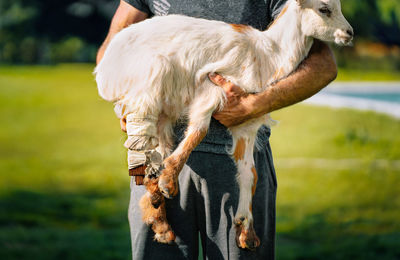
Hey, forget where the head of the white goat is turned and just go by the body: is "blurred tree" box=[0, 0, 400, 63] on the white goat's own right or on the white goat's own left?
on the white goat's own left

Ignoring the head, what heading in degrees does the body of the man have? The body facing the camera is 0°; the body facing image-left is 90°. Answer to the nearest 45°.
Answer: approximately 0°

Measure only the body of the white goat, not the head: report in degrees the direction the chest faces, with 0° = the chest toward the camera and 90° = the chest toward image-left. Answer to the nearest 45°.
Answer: approximately 270°

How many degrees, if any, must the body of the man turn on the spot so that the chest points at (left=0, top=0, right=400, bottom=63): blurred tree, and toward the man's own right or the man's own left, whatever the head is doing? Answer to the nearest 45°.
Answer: approximately 180°
